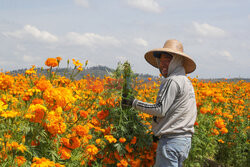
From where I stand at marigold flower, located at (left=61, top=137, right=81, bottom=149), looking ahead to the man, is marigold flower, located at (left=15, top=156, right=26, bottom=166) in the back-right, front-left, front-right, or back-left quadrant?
back-right

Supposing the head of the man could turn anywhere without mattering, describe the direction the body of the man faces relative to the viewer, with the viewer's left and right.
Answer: facing to the left of the viewer

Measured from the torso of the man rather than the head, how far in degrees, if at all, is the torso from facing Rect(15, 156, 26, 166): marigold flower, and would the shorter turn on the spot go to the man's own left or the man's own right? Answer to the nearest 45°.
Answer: approximately 45° to the man's own left

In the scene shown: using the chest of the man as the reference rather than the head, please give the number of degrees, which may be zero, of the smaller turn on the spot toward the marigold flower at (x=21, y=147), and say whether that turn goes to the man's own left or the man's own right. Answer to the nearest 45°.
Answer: approximately 45° to the man's own left
